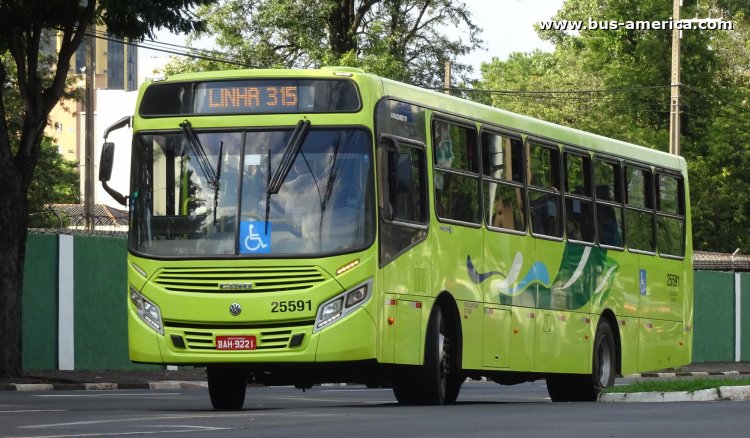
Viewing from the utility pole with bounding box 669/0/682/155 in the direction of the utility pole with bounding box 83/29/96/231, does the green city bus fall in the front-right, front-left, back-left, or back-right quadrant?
front-left

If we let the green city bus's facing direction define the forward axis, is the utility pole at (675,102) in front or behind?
behind

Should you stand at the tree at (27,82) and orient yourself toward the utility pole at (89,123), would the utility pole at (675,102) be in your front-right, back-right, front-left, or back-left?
front-right

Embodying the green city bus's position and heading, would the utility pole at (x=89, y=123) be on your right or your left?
on your right

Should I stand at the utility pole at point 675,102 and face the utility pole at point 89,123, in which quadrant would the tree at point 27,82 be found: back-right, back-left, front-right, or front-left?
front-left

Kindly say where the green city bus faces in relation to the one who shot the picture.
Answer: facing the viewer and to the left of the viewer

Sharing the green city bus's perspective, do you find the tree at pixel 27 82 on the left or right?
on its right
